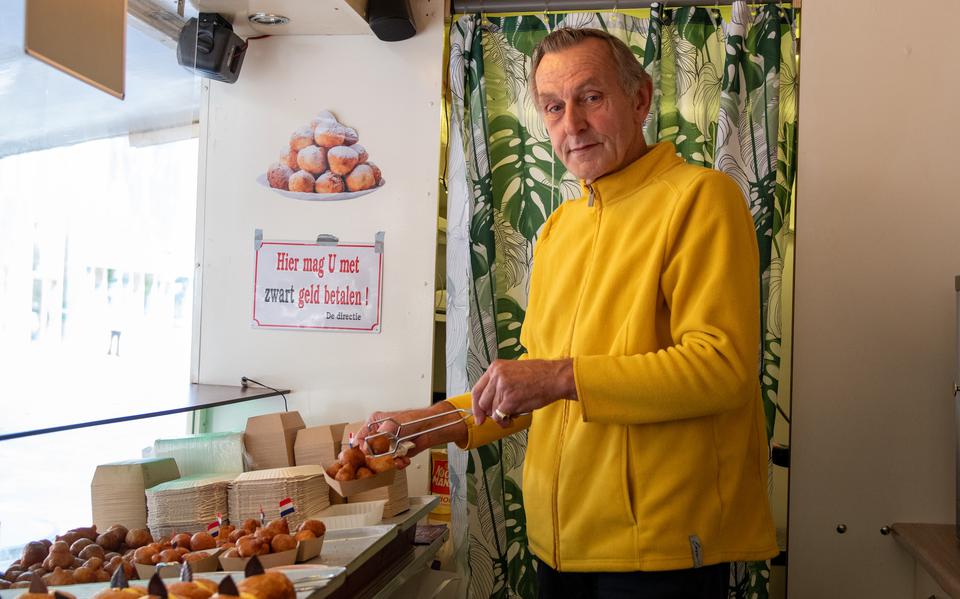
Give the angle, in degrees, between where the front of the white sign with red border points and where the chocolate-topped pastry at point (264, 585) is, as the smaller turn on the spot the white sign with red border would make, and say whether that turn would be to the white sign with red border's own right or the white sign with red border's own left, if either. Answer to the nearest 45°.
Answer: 0° — it already faces it

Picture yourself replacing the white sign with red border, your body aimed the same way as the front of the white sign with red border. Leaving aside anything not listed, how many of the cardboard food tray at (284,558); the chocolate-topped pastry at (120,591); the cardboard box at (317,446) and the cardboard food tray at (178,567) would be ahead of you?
4

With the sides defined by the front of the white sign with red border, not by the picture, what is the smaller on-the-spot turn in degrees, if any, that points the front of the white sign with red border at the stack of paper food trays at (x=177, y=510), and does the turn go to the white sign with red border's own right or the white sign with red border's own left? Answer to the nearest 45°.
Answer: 0° — it already faces it

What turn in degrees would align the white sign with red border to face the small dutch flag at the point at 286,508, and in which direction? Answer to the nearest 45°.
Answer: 0° — it already faces it

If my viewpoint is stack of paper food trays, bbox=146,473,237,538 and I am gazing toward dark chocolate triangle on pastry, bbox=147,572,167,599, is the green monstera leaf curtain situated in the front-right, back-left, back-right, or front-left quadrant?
back-left

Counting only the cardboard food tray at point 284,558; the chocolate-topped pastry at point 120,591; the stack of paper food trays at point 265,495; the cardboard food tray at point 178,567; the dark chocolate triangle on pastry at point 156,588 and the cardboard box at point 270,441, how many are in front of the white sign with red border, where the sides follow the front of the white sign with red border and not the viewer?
6

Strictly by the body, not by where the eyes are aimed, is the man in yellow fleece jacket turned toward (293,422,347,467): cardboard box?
no

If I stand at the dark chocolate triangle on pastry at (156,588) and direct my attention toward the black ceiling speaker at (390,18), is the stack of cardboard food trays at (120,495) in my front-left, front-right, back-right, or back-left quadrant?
front-left

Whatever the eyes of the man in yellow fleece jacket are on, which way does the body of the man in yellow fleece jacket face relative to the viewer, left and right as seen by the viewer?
facing the viewer and to the left of the viewer

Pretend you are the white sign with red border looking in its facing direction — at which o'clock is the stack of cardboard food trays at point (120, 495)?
The stack of cardboard food trays is roughly at 1 o'clock from the white sign with red border.

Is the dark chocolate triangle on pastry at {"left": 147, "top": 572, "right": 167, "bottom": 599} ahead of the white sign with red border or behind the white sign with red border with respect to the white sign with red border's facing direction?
ahead

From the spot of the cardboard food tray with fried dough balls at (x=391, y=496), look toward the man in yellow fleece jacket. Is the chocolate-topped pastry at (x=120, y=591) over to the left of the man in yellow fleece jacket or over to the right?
right

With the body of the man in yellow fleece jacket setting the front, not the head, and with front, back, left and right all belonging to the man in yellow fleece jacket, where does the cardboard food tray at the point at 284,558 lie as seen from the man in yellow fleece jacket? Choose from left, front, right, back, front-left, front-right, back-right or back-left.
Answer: front-right

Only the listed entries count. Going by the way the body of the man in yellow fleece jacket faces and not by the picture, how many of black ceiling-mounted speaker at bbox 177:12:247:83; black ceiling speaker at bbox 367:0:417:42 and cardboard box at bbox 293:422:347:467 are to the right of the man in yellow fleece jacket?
3

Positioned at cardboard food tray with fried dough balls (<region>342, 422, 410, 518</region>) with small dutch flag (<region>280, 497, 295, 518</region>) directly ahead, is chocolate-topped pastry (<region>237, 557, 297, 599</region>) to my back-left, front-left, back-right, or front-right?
front-left

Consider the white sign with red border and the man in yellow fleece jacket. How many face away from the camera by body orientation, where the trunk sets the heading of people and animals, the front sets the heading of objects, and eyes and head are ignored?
0

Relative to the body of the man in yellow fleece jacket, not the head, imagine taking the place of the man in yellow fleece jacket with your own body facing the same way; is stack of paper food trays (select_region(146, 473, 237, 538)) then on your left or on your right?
on your right

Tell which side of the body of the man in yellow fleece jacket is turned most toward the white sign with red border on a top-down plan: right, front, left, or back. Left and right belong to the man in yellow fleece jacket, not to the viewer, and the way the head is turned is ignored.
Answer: right
